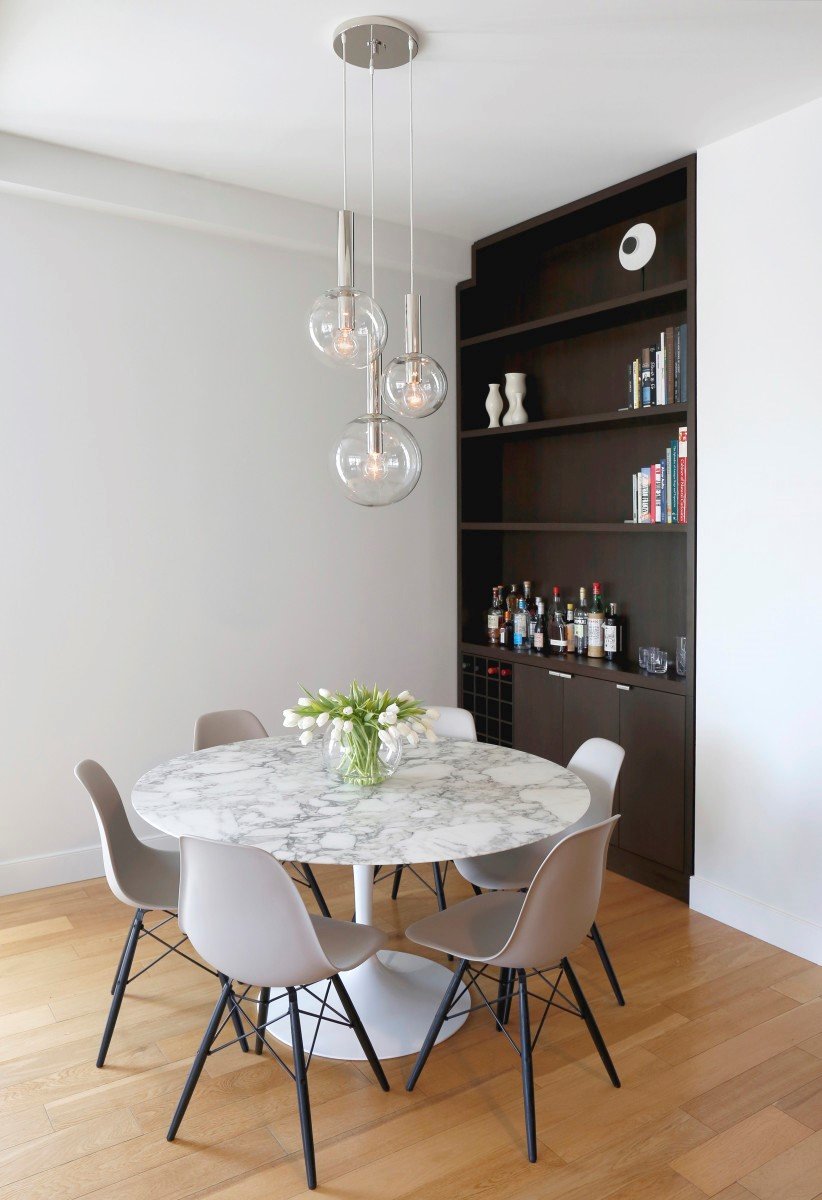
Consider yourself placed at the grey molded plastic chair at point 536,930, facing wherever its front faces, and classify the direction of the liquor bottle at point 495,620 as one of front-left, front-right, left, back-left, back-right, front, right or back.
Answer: front-right

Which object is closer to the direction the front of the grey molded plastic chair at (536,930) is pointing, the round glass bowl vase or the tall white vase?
the round glass bowl vase

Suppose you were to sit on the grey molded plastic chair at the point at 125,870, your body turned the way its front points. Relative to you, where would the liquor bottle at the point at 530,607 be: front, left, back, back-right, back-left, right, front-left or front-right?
front-left

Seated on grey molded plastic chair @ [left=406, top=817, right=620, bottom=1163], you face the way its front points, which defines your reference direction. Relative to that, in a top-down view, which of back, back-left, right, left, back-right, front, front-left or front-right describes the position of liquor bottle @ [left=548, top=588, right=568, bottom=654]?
front-right

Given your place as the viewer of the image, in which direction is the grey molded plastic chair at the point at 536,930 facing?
facing away from the viewer and to the left of the viewer

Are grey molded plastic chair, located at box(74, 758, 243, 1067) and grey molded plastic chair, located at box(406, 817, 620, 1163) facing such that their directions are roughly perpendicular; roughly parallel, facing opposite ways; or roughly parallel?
roughly perpendicular

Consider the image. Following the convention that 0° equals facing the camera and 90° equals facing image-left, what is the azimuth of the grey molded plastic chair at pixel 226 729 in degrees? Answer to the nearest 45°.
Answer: approximately 315°

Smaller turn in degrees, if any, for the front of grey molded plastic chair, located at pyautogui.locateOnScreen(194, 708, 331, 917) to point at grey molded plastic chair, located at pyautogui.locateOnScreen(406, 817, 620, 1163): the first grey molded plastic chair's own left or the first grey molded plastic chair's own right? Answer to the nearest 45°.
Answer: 0° — it already faces it

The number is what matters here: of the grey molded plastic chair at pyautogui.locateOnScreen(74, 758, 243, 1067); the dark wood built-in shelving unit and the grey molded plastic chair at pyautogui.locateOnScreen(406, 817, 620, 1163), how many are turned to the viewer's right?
1

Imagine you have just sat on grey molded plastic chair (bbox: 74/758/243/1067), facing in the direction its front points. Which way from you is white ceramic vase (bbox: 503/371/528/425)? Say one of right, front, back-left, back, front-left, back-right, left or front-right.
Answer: front-left

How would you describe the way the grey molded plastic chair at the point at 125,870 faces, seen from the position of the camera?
facing to the right of the viewer

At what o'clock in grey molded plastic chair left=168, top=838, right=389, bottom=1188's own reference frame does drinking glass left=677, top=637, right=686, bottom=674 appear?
The drinking glass is roughly at 12 o'clock from the grey molded plastic chair.

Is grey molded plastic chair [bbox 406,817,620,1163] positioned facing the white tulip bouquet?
yes

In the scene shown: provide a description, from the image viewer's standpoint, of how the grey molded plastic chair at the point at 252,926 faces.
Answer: facing away from the viewer and to the right of the viewer

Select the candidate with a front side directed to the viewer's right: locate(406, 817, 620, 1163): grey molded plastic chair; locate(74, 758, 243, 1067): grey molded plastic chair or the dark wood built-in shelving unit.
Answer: locate(74, 758, 243, 1067): grey molded plastic chair

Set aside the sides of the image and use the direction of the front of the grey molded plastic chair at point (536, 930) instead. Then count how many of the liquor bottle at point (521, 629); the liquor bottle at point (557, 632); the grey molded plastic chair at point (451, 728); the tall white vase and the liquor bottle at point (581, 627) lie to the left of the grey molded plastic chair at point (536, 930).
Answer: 0

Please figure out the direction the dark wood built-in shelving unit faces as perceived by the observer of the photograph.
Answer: facing the viewer and to the left of the viewer

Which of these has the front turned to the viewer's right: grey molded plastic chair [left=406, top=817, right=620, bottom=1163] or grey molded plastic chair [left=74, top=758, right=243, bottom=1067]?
grey molded plastic chair [left=74, top=758, right=243, bottom=1067]

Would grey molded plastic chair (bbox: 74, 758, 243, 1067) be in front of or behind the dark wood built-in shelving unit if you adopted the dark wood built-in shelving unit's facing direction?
in front

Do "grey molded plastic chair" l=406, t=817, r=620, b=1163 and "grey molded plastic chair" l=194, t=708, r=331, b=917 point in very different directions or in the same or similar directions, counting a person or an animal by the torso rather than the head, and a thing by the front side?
very different directions
